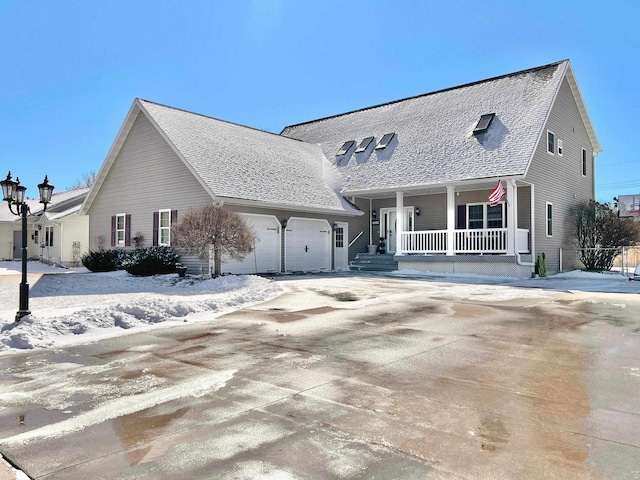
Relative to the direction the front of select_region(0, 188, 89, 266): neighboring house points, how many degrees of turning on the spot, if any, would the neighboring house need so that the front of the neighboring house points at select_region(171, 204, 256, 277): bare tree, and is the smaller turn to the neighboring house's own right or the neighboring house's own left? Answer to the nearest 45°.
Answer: approximately 45° to the neighboring house's own left

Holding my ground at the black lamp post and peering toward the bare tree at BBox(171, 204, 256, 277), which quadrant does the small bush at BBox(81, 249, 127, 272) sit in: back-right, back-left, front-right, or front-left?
front-left

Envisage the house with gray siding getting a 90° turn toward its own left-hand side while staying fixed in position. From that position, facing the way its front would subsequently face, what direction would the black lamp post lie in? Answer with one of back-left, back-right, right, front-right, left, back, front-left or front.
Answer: right

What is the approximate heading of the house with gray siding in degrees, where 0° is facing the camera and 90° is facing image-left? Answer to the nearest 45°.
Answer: approximately 45°

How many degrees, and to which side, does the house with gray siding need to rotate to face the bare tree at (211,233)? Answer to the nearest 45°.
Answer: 0° — it already faces it

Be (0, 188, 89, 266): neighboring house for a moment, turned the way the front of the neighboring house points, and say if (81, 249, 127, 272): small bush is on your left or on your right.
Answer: on your left

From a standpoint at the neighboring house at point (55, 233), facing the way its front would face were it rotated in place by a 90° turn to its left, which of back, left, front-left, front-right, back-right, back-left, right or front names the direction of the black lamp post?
front-right

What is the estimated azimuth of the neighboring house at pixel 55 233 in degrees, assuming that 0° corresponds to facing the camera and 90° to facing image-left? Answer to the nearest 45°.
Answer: approximately 45°

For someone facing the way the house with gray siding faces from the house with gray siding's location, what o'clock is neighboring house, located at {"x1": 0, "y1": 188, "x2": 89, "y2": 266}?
The neighboring house is roughly at 2 o'clock from the house with gray siding.

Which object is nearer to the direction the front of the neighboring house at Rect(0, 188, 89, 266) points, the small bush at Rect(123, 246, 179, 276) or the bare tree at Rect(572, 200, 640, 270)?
the small bush

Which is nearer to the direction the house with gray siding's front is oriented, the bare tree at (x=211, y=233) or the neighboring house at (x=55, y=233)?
the bare tree

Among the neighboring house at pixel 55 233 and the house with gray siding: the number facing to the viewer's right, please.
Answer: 0

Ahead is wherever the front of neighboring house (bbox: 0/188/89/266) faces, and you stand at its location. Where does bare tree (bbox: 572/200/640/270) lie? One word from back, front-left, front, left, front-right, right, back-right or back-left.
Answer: left

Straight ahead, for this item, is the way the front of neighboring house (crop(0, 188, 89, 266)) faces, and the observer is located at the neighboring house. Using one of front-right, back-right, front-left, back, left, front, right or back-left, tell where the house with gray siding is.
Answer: left

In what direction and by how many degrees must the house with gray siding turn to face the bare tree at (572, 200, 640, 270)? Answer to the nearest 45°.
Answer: approximately 135° to its left

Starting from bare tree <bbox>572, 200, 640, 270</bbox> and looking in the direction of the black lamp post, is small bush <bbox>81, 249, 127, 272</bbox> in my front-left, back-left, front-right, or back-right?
front-right
